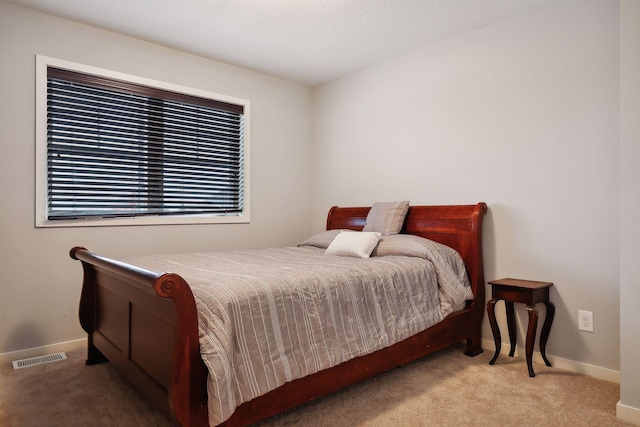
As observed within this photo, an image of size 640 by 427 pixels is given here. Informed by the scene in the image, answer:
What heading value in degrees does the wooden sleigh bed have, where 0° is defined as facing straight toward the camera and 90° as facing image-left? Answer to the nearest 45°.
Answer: approximately 45°

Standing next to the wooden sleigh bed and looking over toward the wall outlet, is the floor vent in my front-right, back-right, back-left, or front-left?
back-left

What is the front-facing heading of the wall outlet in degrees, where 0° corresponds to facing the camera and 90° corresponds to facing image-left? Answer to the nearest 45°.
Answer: approximately 0°

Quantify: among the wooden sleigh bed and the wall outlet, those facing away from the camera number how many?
0

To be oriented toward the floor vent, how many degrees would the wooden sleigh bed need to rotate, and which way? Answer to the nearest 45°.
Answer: approximately 90° to its right
